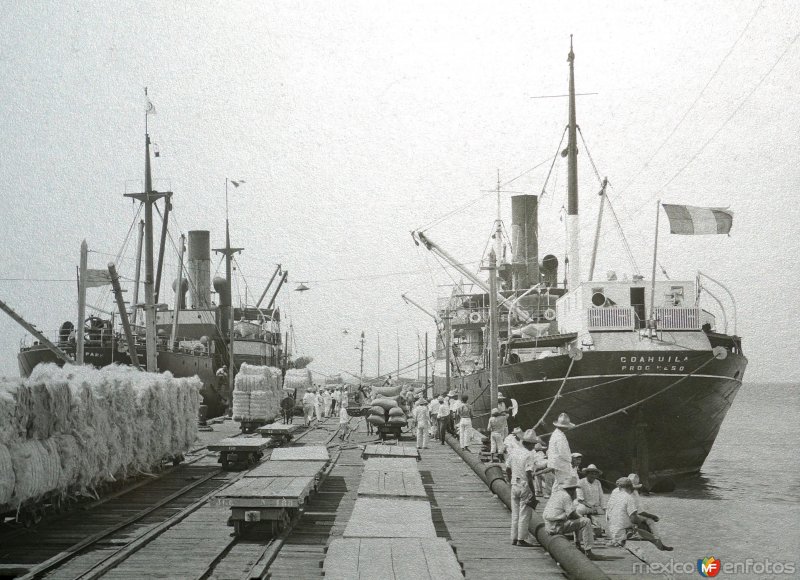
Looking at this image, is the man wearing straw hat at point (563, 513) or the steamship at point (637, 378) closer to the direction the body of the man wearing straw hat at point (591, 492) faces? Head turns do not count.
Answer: the man wearing straw hat

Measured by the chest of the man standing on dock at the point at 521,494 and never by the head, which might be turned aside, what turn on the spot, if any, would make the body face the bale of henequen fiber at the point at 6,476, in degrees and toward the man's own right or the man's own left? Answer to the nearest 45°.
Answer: approximately 135° to the man's own left

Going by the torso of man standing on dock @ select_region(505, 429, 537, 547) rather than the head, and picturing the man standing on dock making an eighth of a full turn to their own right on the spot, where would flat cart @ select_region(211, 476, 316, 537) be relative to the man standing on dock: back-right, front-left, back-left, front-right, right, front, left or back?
back

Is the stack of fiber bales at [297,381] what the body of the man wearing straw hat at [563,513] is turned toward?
no

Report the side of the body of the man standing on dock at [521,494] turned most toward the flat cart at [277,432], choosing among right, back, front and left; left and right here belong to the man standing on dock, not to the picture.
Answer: left

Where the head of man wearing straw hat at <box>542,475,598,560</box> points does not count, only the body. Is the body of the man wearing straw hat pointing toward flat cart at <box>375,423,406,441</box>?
no
